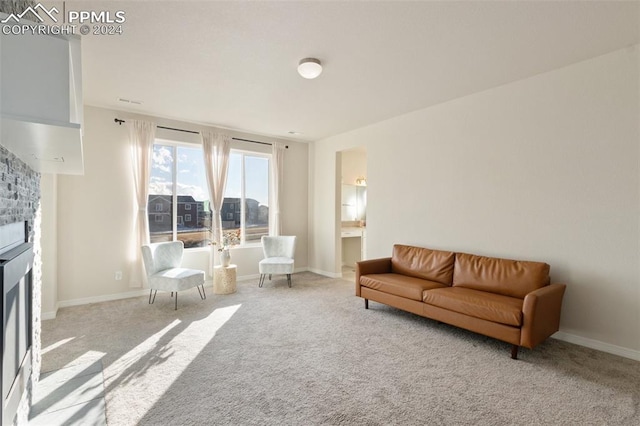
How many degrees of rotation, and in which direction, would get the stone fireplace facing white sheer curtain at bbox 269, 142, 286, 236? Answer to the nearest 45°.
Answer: approximately 45° to its left

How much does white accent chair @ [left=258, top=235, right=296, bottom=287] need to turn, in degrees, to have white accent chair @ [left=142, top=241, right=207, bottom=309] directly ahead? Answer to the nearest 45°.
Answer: approximately 45° to its right

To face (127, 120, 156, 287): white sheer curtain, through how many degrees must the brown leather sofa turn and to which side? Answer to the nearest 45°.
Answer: approximately 45° to its right

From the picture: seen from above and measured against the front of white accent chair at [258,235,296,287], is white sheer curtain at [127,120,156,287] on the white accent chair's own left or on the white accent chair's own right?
on the white accent chair's own right

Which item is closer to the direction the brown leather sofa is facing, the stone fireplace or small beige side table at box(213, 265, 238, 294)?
the stone fireplace

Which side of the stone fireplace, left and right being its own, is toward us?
right

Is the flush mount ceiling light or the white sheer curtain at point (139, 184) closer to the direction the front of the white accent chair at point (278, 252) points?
the flush mount ceiling light

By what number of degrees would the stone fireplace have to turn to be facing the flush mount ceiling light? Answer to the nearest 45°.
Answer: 0° — it already faces it

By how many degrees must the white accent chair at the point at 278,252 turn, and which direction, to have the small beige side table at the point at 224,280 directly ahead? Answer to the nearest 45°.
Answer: approximately 45° to its right
